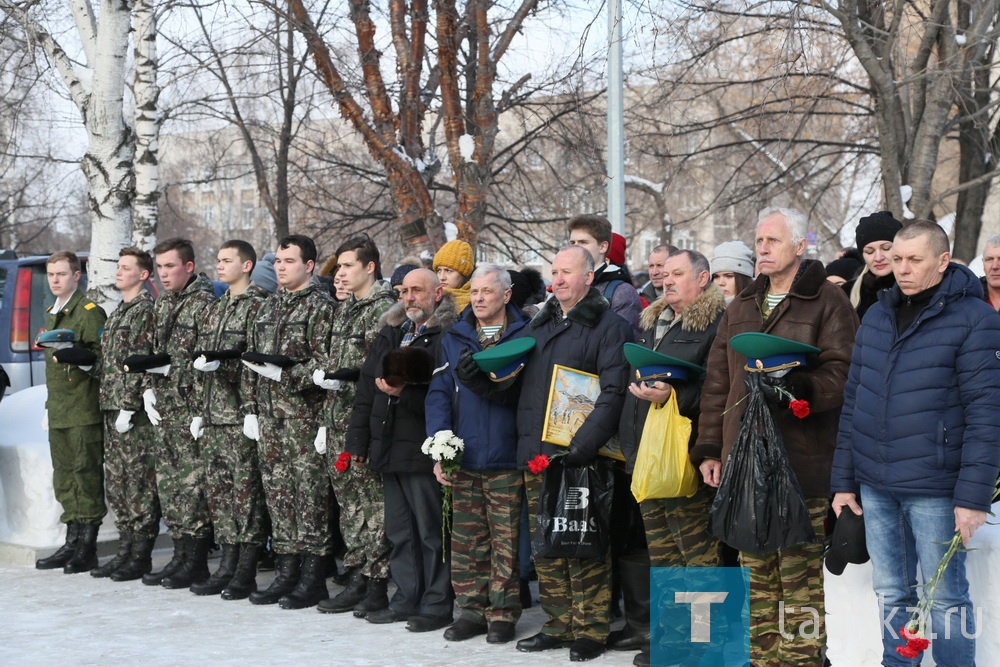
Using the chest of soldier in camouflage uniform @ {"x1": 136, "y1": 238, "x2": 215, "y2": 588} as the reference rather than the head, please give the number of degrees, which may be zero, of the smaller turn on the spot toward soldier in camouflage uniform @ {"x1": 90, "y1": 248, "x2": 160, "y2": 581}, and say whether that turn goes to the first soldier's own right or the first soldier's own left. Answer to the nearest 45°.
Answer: approximately 90° to the first soldier's own right

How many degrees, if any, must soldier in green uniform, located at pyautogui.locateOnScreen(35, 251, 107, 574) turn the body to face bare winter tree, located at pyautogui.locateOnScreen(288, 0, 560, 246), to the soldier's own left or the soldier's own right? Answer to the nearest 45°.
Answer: approximately 180°

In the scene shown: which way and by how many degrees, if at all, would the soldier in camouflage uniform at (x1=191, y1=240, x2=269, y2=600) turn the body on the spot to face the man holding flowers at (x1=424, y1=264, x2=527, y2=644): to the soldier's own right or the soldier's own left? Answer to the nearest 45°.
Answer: approximately 90° to the soldier's own left

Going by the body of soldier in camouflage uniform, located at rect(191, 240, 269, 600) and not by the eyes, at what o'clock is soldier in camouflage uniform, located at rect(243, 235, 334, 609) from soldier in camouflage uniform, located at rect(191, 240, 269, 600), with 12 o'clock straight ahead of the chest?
soldier in camouflage uniform, located at rect(243, 235, 334, 609) is roughly at 9 o'clock from soldier in camouflage uniform, located at rect(191, 240, 269, 600).

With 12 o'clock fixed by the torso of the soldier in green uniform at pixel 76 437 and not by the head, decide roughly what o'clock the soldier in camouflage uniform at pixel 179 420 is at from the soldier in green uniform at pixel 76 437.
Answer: the soldier in camouflage uniform at pixel 179 420 is roughly at 9 o'clock from the soldier in green uniform at pixel 76 437.

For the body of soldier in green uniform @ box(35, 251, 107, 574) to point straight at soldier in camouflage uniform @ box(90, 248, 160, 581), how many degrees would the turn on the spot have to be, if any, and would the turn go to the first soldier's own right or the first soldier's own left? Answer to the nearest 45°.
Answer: approximately 90° to the first soldier's own left

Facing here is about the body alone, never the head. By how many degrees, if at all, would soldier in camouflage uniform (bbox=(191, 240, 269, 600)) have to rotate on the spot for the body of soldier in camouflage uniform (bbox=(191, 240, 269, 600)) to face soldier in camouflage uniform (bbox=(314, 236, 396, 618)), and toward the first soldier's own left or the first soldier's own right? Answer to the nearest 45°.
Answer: approximately 90° to the first soldier's own left

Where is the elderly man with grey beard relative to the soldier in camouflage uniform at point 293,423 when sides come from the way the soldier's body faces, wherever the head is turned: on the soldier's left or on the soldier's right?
on the soldier's left

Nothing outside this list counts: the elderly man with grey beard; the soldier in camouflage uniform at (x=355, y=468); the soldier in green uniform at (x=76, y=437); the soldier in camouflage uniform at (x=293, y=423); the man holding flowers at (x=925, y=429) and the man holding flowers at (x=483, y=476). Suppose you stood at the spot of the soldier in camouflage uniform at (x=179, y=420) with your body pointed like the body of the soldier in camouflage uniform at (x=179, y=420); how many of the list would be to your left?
5
